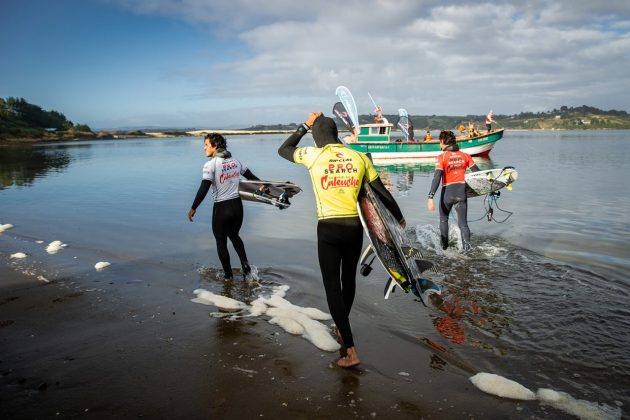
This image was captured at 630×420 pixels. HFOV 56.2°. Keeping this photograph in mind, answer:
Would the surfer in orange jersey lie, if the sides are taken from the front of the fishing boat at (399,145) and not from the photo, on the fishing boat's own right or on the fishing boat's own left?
on the fishing boat's own right

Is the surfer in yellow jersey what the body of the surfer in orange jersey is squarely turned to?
no

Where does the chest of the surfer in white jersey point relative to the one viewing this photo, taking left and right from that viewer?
facing away from the viewer and to the left of the viewer

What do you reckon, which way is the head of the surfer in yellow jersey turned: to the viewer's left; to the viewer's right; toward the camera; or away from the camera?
away from the camera

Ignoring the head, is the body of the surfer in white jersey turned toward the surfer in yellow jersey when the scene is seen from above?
no

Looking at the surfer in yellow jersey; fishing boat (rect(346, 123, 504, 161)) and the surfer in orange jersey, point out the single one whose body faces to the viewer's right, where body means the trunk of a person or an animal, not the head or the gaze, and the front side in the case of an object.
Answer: the fishing boat

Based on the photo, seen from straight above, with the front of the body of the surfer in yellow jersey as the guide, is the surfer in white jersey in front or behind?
in front

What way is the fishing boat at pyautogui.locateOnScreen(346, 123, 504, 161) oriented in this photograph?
to the viewer's right

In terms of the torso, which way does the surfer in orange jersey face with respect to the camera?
away from the camera

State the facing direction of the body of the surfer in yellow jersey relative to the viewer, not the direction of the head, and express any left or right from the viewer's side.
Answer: facing away from the viewer

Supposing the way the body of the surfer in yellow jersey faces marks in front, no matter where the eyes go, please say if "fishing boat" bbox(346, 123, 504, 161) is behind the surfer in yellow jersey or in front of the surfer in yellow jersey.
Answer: in front

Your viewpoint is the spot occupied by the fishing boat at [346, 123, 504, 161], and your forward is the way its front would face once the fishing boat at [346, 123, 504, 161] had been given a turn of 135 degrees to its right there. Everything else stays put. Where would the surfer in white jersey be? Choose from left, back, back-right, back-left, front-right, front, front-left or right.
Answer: front-left
